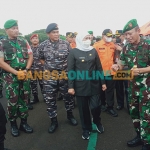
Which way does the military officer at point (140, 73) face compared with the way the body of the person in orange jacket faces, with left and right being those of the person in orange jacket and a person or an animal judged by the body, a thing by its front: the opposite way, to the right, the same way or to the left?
to the right

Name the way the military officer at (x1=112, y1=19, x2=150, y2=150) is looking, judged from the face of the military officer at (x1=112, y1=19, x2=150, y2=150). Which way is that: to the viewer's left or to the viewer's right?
to the viewer's left

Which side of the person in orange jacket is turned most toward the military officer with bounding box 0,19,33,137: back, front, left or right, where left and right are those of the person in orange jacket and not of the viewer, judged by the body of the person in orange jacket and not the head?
right

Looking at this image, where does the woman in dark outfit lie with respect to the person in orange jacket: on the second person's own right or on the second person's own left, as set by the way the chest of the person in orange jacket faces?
on the second person's own right

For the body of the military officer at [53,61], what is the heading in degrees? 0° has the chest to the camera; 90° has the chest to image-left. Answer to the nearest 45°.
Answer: approximately 0°

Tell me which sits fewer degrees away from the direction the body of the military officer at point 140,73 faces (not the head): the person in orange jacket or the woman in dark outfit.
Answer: the woman in dark outfit

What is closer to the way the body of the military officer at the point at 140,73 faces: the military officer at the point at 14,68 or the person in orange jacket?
the military officer

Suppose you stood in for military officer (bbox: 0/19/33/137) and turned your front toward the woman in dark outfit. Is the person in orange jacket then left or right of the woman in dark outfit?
left

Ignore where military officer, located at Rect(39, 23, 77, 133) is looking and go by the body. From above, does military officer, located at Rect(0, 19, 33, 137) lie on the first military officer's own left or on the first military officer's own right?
on the first military officer's own right

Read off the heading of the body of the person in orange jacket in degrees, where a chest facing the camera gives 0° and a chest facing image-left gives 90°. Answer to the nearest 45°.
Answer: approximately 315°
